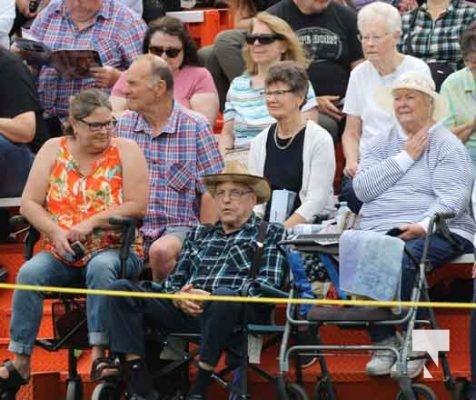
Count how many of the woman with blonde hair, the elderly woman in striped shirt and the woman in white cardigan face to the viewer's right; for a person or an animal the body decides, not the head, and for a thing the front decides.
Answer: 0

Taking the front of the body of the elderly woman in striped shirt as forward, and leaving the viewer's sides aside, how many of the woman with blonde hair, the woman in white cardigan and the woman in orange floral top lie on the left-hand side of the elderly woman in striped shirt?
0

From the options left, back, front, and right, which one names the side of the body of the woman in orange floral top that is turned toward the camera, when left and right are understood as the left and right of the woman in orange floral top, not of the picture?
front

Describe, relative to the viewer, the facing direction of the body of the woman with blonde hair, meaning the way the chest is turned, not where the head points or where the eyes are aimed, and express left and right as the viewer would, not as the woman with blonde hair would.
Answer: facing the viewer and to the left of the viewer

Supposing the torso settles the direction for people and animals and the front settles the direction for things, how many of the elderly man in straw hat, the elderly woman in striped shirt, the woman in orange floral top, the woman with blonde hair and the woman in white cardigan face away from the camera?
0

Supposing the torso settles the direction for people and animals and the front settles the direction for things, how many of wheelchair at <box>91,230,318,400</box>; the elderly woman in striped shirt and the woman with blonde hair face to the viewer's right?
0

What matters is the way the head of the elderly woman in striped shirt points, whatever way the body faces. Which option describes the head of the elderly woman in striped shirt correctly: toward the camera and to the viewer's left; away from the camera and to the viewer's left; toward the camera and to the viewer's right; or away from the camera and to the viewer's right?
toward the camera and to the viewer's left

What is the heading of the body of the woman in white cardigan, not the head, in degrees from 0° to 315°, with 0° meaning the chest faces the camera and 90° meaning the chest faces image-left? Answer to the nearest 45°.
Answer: approximately 45°

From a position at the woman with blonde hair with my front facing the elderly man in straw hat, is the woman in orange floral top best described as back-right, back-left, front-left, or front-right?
front-right

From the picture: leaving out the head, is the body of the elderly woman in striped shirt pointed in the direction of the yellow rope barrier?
yes

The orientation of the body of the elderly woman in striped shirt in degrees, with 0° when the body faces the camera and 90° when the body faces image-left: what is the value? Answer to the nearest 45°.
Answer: approximately 45°
